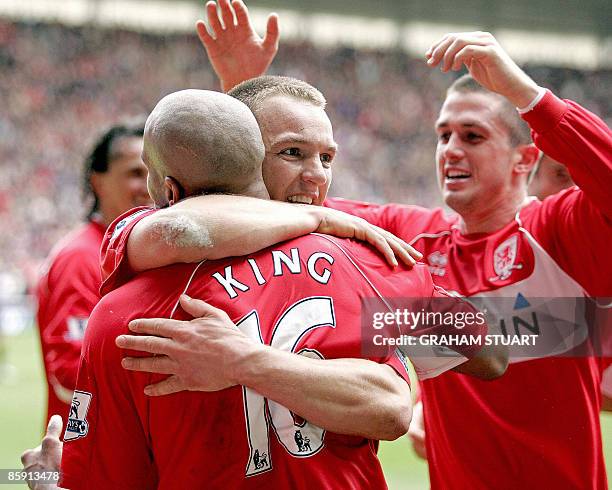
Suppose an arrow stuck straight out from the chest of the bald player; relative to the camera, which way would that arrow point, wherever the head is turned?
away from the camera
